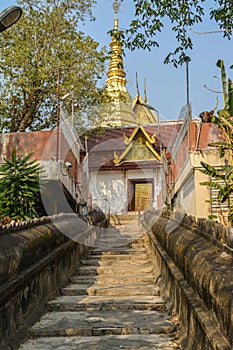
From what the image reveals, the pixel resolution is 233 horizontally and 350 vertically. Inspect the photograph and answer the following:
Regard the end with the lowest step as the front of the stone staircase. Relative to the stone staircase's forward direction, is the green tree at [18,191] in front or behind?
behind

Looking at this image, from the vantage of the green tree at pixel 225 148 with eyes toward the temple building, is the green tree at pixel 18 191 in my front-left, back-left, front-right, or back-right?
front-left

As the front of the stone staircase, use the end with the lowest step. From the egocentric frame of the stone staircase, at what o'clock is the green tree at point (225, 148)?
The green tree is roughly at 7 o'clock from the stone staircase.

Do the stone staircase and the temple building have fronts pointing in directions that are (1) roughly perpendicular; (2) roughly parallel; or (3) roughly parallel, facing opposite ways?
roughly parallel

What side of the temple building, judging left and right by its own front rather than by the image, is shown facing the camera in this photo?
front

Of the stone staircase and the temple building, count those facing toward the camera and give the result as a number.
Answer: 2

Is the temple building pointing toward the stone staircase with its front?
yes

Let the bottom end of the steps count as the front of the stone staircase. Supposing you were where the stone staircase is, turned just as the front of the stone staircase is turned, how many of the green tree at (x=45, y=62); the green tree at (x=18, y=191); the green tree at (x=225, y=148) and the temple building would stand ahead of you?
0

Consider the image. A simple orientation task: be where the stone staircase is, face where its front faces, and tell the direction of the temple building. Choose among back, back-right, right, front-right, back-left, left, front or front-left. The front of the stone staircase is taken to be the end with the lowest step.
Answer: back

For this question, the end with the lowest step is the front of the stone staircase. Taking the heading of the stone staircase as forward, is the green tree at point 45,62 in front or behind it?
behind

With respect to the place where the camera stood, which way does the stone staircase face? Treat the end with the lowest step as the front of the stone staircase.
facing the viewer
